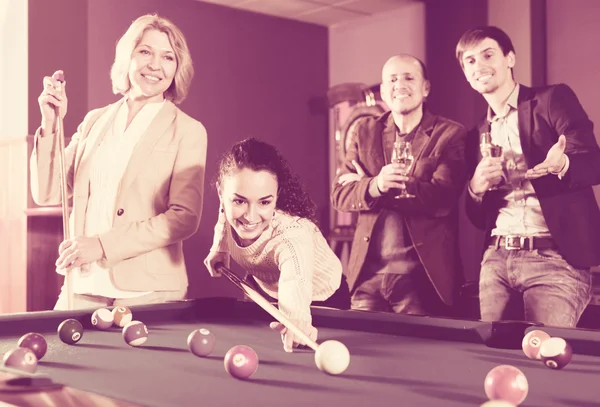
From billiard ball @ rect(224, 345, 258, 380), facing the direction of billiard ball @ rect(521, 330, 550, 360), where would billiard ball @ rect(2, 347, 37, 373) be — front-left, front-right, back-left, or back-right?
back-left

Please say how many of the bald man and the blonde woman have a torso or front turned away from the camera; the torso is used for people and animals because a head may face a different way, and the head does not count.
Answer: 0

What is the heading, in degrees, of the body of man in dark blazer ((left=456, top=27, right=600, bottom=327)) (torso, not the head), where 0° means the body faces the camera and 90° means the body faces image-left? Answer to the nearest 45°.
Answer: approximately 45°

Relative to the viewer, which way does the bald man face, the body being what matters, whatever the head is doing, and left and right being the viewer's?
facing the viewer

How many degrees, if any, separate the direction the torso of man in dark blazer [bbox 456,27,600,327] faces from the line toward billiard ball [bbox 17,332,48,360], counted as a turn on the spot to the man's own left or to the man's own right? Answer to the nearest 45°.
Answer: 0° — they already face it

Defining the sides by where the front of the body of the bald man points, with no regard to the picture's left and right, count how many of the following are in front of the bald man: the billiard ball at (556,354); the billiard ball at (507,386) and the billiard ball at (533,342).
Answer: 3

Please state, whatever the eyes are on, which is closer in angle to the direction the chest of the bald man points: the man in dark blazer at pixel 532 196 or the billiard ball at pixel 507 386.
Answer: the billiard ball

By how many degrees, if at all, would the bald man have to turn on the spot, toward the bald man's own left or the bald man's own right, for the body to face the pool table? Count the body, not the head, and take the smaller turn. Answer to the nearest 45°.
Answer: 0° — they already face it

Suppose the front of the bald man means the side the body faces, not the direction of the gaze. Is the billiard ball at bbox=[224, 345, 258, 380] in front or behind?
in front

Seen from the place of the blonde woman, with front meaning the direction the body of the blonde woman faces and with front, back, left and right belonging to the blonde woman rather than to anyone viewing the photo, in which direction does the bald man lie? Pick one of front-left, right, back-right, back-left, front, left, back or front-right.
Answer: back-left

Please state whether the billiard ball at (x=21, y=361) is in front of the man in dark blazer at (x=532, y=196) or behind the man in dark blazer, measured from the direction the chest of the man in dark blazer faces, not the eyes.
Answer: in front

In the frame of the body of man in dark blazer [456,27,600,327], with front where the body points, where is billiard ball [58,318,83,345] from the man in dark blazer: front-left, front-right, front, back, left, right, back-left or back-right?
front
